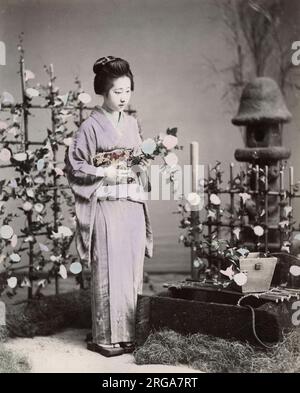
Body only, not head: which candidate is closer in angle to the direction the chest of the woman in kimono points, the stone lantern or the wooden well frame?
the wooden well frame

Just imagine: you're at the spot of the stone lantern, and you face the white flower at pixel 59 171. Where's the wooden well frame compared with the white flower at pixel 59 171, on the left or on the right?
left

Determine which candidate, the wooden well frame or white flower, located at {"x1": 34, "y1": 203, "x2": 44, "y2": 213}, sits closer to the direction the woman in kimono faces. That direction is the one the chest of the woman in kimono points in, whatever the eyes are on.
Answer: the wooden well frame

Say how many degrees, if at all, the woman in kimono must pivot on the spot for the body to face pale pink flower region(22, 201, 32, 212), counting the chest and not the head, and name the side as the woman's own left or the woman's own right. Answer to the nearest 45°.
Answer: approximately 180°

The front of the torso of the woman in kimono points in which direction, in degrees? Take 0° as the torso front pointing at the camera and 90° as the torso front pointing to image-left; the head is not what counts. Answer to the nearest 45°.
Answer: approximately 315°

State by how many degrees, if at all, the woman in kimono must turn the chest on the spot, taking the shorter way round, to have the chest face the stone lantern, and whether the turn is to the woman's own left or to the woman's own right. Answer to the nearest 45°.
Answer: approximately 90° to the woman's own left

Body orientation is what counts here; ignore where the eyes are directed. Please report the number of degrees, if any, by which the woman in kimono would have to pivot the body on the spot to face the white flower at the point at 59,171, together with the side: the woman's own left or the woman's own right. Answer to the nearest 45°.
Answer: approximately 180°

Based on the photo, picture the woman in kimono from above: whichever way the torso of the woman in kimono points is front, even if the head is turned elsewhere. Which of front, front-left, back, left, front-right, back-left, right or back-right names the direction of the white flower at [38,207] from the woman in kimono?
back
